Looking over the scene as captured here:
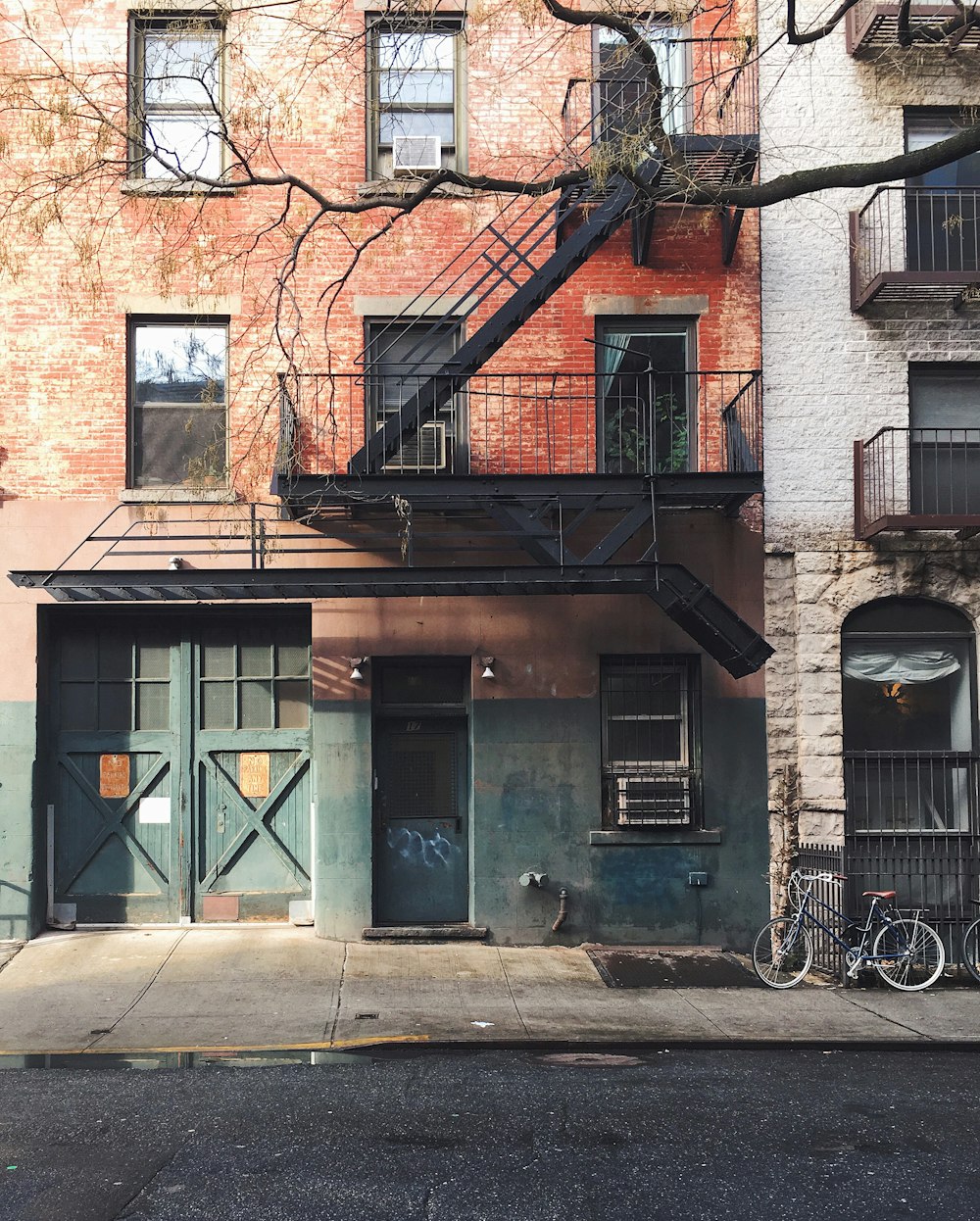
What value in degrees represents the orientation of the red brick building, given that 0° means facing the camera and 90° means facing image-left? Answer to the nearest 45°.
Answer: approximately 0°

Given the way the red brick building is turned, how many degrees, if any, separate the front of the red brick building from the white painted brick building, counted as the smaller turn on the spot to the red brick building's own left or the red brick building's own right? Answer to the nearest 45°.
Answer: approximately 90° to the red brick building's own left

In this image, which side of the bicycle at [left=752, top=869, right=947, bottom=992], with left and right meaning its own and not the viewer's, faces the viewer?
left

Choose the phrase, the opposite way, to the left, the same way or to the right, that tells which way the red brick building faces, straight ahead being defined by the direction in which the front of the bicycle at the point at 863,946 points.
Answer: to the left

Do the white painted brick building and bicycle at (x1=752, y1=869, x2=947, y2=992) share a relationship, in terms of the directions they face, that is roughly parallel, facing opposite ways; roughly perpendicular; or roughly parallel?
roughly perpendicular

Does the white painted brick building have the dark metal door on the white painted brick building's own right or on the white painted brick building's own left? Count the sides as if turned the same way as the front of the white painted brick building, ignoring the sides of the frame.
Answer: on the white painted brick building's own right
